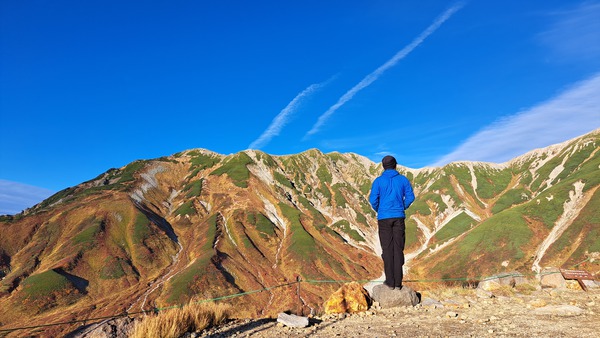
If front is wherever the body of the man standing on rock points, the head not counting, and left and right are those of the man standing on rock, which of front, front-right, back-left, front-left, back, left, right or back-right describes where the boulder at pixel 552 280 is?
front-right

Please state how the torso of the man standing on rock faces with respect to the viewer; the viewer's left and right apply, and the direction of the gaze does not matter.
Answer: facing away from the viewer

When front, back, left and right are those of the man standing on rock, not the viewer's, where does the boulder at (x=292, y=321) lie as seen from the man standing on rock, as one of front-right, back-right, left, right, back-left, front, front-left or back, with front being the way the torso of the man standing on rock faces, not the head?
back-left
